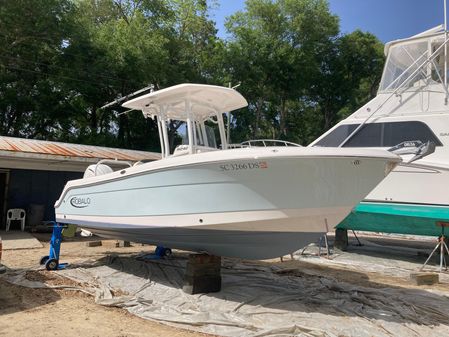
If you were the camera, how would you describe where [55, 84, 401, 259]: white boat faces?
facing the viewer and to the right of the viewer

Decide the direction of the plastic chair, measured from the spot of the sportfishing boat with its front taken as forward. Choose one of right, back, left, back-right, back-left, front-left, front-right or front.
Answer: front

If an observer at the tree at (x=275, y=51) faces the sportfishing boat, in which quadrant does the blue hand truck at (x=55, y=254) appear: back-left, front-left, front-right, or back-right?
front-right

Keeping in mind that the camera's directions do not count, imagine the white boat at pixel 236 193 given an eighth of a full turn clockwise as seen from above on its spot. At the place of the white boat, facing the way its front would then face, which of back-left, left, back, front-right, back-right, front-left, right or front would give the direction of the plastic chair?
back-right

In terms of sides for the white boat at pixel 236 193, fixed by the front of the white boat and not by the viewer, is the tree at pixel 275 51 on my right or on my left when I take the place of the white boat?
on my left

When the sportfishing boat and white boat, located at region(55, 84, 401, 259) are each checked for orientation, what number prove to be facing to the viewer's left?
1

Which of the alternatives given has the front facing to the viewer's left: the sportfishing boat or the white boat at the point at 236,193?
the sportfishing boat

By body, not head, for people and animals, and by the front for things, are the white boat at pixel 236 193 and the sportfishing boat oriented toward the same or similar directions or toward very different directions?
very different directions

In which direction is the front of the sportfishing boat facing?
to the viewer's left

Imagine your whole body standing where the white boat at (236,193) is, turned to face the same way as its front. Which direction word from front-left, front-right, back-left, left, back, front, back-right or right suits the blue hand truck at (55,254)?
back

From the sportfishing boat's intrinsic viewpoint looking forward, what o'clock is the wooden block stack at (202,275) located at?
The wooden block stack is roughly at 10 o'clock from the sportfishing boat.
